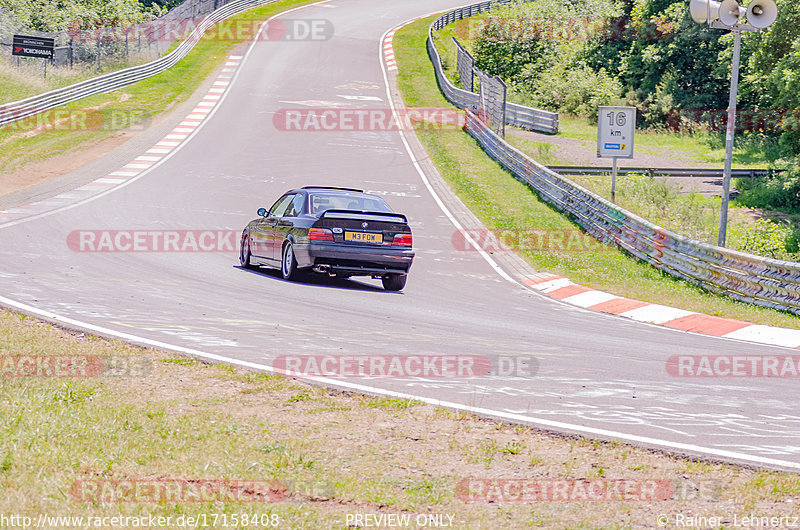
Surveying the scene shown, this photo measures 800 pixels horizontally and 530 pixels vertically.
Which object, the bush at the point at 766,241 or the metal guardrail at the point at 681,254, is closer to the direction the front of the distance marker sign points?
the metal guardrail

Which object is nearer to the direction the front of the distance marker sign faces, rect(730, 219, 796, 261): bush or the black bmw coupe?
the black bmw coupe

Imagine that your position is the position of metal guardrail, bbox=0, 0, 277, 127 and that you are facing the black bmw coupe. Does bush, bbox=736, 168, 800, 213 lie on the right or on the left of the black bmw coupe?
left

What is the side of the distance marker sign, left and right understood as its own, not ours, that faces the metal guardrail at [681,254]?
front

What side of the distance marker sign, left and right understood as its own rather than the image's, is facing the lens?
front

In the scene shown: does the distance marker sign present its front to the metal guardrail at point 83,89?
no

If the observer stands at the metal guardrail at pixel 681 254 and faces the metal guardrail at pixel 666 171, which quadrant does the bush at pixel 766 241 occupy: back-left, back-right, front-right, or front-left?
front-right

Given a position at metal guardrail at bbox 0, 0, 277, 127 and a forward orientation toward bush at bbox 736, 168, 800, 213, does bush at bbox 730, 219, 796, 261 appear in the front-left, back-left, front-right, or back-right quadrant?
front-right

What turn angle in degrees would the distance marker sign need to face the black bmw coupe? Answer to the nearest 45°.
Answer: approximately 45° to its right

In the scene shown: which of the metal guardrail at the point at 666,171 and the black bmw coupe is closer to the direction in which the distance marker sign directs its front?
the black bmw coupe

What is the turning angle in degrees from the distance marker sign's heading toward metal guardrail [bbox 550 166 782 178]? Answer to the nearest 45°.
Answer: approximately 180°
